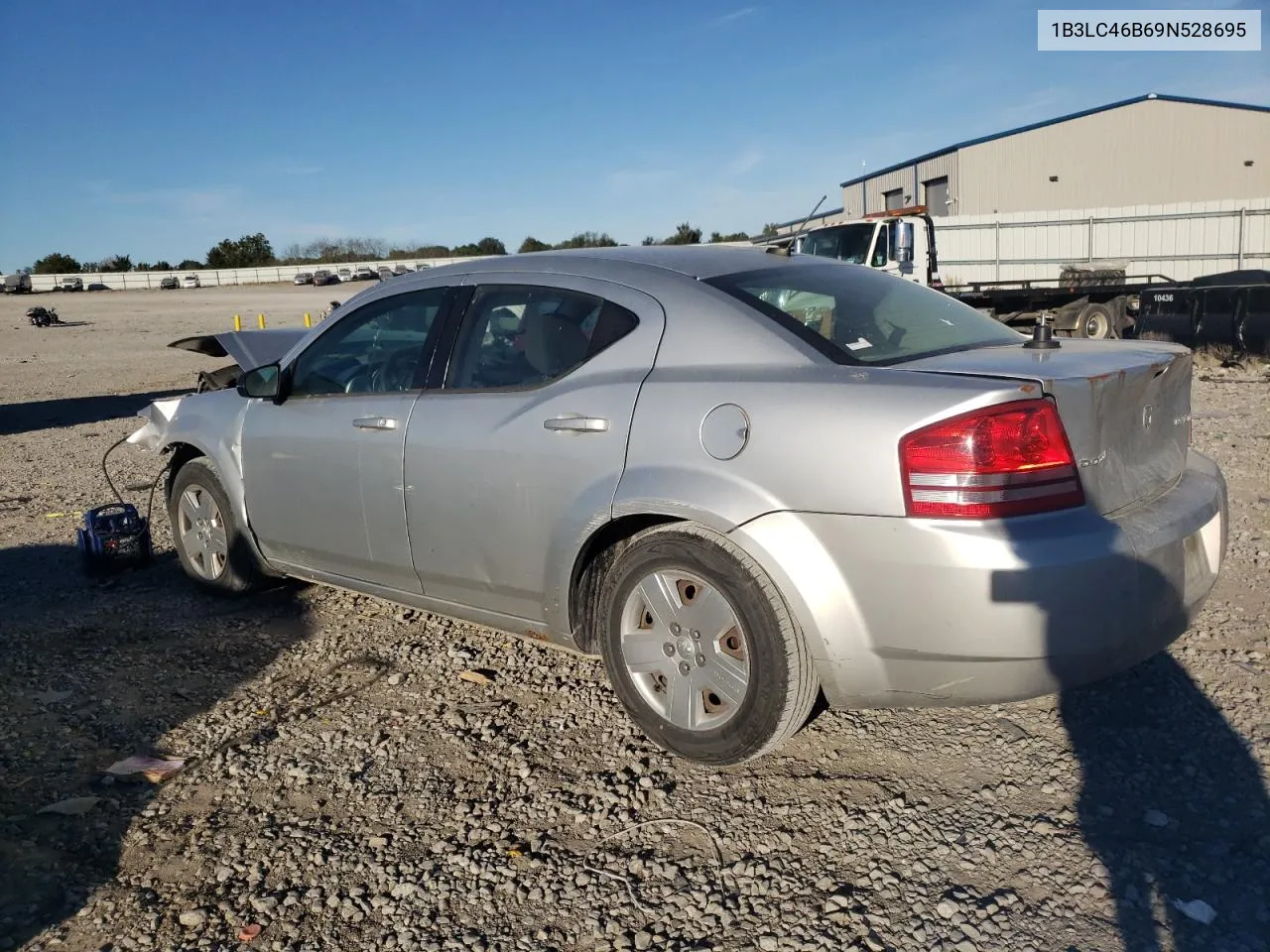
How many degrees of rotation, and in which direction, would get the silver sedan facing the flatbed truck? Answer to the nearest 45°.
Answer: approximately 45° to its right

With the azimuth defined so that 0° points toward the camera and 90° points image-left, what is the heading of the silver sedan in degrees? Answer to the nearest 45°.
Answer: approximately 135°

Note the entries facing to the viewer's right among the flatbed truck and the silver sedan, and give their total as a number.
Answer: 0

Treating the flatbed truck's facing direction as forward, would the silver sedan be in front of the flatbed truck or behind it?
in front

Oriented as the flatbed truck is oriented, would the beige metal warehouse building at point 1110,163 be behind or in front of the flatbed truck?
behind

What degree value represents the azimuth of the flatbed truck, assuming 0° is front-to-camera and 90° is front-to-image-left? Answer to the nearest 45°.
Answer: approximately 45°

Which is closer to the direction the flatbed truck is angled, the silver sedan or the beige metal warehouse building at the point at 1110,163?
the silver sedan

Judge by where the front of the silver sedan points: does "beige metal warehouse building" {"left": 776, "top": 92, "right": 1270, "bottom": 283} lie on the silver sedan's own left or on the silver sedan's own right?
on the silver sedan's own right
